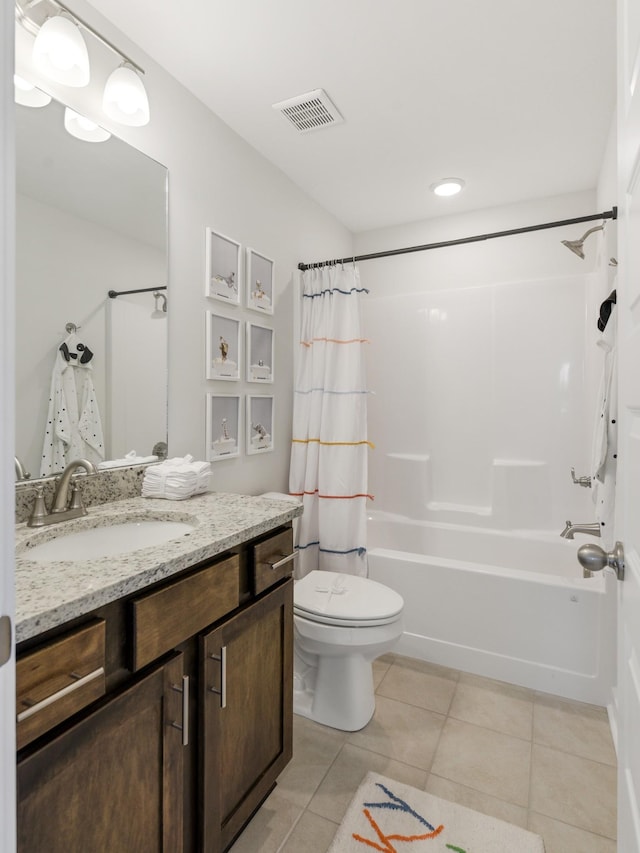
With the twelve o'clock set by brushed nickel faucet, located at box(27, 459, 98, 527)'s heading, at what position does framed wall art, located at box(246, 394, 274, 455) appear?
The framed wall art is roughly at 9 o'clock from the brushed nickel faucet.

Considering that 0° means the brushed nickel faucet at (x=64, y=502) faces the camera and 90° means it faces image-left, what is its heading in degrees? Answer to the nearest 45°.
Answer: approximately 315°

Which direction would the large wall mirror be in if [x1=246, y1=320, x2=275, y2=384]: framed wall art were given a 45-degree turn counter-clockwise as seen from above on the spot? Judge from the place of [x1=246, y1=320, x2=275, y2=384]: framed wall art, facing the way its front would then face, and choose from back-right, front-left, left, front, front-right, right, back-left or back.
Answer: back-right

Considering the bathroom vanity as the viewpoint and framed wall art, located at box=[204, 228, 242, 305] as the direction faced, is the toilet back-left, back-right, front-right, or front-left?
front-right

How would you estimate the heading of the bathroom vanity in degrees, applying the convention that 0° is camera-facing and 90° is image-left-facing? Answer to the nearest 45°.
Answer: approximately 315°

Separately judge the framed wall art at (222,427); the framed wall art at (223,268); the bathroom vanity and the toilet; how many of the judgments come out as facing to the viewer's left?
0

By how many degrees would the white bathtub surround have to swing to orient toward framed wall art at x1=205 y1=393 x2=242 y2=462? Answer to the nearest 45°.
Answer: approximately 45° to its right

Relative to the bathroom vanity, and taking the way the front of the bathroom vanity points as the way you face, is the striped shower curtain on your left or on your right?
on your left

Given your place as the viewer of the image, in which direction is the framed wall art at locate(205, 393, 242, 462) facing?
facing the viewer and to the right of the viewer

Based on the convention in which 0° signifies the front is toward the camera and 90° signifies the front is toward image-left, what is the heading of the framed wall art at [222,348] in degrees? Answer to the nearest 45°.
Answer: approximately 315°

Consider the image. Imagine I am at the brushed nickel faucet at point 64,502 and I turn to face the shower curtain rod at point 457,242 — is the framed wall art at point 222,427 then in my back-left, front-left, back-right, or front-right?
front-left

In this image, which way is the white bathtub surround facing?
toward the camera

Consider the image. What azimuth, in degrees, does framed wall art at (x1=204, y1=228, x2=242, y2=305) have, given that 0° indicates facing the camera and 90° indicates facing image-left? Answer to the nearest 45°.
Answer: approximately 315°
